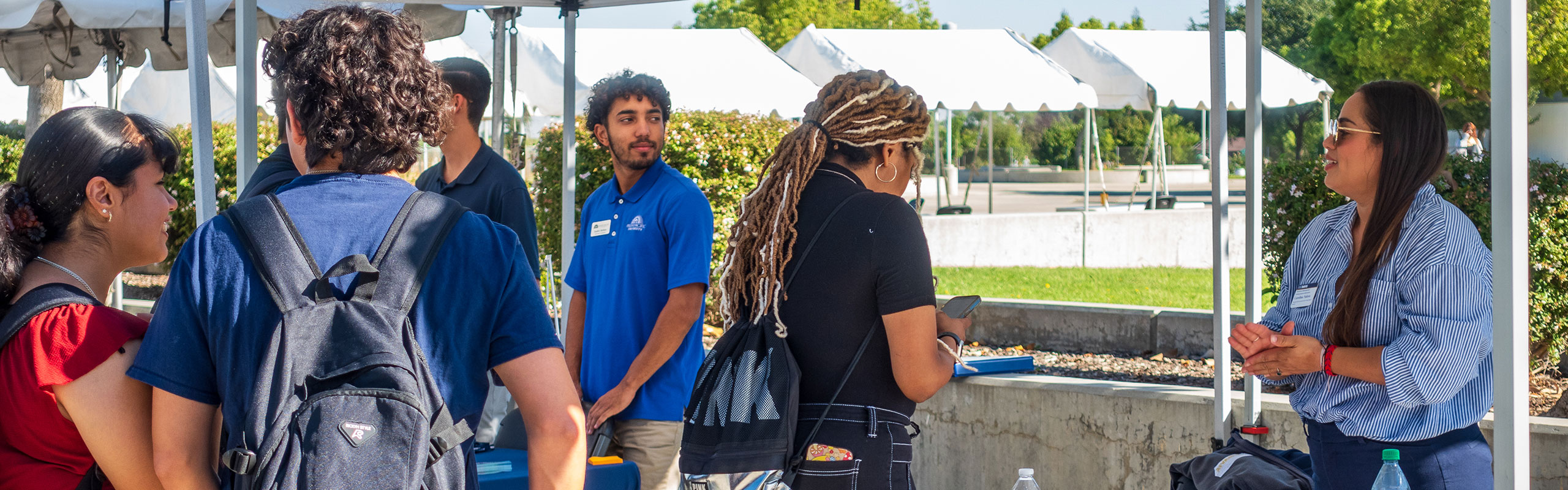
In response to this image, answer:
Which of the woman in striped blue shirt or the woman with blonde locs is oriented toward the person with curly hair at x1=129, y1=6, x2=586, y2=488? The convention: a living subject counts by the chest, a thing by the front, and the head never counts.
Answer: the woman in striped blue shirt

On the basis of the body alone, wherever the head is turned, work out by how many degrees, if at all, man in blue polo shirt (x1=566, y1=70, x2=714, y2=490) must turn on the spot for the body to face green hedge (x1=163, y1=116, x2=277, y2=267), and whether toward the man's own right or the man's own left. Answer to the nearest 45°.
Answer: approximately 90° to the man's own right

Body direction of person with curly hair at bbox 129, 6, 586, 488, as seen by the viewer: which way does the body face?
away from the camera

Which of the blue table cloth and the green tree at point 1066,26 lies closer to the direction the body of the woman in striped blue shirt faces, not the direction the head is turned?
the blue table cloth

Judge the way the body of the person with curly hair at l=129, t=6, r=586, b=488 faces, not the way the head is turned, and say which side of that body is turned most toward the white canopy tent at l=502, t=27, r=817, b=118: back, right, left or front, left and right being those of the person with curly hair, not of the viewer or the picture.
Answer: front

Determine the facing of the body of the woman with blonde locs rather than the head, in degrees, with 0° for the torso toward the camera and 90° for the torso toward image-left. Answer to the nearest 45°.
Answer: approximately 225°

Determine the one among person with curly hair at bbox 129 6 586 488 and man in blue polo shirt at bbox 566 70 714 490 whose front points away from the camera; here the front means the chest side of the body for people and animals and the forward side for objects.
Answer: the person with curly hair

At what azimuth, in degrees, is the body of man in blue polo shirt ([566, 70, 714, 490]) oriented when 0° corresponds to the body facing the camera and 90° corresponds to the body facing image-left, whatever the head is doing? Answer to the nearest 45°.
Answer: approximately 45°

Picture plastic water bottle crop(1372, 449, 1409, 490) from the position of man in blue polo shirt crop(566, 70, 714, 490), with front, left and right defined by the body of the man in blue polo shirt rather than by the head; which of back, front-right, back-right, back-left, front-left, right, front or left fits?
left

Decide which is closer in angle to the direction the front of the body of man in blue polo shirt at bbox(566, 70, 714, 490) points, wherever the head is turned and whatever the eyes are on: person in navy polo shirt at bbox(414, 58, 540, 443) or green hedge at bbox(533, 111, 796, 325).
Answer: the person in navy polo shirt

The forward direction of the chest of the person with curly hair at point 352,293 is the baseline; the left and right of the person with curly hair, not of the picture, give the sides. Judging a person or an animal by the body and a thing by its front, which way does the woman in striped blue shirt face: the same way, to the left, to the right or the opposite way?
to the left

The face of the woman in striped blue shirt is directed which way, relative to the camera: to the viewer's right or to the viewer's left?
to the viewer's left

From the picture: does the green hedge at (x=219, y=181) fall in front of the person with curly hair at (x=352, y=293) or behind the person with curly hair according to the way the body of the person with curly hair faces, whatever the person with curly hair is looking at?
in front
